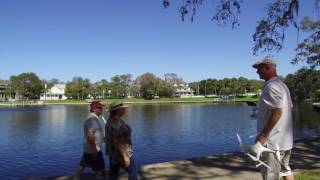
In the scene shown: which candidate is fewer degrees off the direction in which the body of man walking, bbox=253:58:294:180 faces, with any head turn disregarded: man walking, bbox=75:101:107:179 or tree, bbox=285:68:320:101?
the man walking

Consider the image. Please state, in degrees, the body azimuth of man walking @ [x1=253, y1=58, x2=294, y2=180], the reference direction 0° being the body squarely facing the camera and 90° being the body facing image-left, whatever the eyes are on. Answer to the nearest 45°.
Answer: approximately 90°

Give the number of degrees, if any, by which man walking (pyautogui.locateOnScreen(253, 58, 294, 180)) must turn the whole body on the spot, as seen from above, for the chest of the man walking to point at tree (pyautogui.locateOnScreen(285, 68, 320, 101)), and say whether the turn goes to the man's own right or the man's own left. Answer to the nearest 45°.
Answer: approximately 90° to the man's own right

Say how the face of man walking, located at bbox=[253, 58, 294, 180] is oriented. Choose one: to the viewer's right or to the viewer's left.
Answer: to the viewer's left
